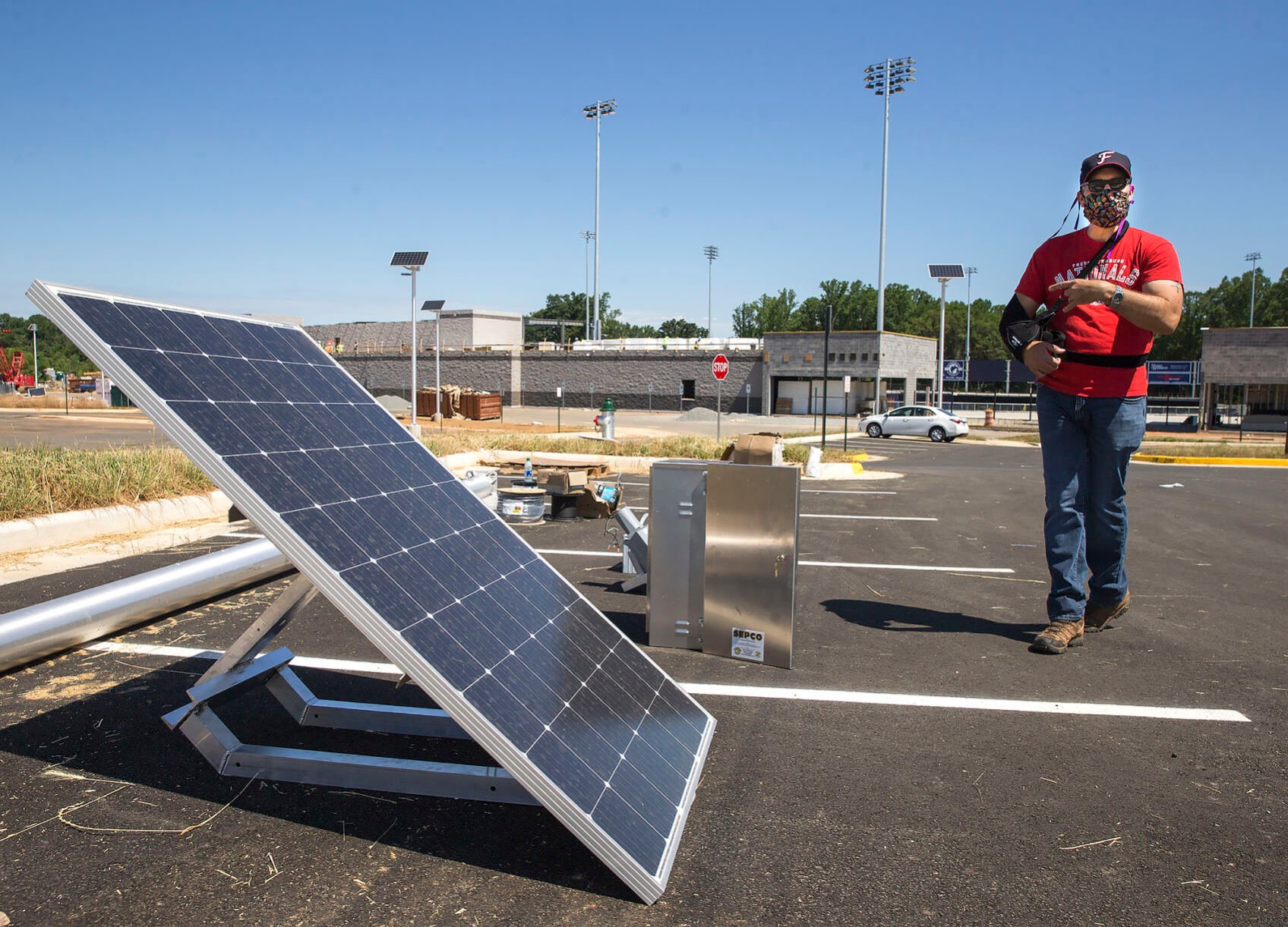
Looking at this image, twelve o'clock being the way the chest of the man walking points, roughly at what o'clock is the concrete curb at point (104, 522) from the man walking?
The concrete curb is roughly at 3 o'clock from the man walking.

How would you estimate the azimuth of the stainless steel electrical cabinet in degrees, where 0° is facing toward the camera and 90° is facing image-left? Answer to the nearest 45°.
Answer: approximately 315°

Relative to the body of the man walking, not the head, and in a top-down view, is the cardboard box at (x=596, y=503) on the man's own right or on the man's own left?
on the man's own right

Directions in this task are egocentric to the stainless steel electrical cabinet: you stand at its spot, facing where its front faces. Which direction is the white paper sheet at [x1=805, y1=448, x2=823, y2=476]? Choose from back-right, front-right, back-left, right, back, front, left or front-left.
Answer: back-left

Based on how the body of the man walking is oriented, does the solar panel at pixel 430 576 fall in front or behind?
in front

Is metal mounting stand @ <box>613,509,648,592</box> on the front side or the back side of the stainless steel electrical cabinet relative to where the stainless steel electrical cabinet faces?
on the back side

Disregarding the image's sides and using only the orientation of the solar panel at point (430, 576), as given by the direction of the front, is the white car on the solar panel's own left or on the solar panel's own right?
on the solar panel's own left

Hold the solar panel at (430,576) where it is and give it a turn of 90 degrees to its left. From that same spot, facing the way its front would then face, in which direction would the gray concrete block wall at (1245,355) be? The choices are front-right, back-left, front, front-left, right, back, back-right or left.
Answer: front

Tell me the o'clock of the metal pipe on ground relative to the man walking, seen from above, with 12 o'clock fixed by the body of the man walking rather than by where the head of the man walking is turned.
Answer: The metal pipe on ground is roughly at 2 o'clock from the man walking.

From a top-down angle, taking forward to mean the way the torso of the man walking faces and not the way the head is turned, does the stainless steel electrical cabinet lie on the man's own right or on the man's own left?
on the man's own right

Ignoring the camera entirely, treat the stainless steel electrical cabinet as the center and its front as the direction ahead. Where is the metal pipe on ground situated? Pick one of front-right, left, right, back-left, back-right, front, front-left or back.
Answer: back-right
